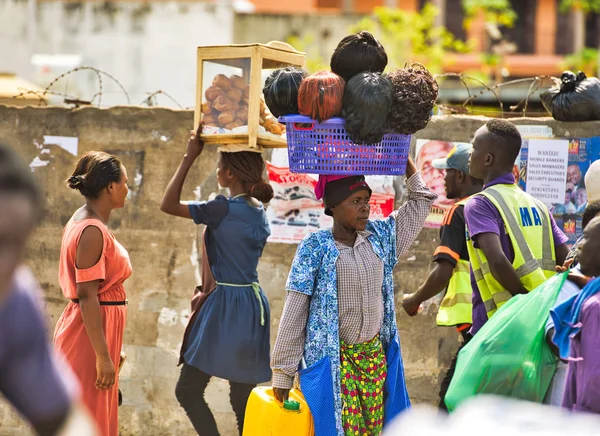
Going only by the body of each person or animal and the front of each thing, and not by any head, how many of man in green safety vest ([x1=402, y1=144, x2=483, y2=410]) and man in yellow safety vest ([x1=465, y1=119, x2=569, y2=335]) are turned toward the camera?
0

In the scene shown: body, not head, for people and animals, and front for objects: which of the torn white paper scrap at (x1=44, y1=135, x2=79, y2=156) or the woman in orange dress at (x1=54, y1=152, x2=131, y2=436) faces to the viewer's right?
the woman in orange dress

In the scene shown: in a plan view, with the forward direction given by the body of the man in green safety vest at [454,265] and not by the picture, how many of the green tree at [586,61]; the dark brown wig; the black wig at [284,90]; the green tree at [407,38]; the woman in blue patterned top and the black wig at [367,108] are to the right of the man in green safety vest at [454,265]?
2

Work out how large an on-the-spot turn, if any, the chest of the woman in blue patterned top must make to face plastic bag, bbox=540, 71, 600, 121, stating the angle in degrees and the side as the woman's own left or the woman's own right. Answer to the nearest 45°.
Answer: approximately 90° to the woman's own left

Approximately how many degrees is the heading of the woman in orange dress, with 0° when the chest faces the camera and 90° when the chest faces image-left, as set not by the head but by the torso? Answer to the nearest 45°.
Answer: approximately 270°

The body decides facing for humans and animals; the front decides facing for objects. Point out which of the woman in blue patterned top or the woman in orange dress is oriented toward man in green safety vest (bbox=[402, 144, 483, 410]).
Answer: the woman in orange dress

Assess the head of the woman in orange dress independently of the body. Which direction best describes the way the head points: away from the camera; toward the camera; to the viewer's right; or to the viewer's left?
to the viewer's right

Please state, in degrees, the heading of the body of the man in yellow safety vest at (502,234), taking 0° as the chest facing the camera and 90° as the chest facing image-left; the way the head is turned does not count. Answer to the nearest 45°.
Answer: approximately 135°

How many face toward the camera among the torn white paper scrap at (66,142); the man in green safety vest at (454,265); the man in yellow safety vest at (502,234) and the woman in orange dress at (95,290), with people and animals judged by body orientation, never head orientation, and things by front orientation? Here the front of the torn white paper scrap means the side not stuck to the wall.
1

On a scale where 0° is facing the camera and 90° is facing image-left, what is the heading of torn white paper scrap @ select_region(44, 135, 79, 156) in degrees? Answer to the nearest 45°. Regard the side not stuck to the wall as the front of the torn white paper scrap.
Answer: approximately 0°

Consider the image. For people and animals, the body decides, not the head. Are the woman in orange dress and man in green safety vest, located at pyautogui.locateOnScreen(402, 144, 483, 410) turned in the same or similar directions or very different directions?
very different directions

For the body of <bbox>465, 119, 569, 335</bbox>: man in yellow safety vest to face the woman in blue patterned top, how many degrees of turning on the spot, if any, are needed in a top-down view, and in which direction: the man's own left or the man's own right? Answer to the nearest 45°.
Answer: approximately 90° to the man's own left

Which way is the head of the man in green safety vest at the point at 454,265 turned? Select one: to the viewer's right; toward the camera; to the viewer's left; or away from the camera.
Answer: to the viewer's left

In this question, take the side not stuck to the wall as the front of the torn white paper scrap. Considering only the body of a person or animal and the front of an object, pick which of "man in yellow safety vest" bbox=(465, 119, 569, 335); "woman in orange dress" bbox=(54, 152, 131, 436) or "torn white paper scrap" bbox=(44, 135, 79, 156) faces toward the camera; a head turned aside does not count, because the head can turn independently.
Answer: the torn white paper scrap

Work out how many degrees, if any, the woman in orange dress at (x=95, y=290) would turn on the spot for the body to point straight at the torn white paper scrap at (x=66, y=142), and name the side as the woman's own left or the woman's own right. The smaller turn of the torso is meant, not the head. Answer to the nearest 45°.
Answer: approximately 90° to the woman's own left

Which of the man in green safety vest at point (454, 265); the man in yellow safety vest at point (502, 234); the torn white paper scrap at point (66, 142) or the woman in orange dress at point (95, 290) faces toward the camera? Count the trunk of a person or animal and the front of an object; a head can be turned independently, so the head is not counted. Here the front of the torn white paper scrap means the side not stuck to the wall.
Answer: the torn white paper scrap
